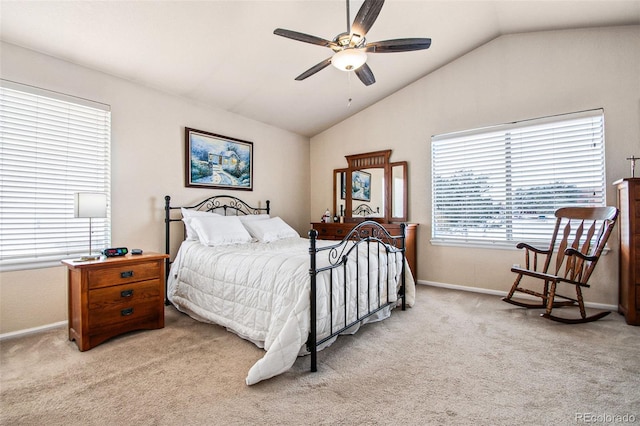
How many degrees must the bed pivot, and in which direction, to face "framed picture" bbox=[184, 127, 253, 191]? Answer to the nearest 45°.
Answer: approximately 180°

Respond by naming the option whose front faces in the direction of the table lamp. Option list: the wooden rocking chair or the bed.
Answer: the wooden rocking chair

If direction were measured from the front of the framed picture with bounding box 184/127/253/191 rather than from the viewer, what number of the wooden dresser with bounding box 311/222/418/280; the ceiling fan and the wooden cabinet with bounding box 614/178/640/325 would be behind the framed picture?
0

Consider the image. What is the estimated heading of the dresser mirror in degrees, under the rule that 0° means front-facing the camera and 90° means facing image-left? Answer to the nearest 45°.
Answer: approximately 45°

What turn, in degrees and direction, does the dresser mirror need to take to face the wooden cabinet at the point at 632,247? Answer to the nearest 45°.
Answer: approximately 90° to its left

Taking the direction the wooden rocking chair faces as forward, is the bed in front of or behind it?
in front

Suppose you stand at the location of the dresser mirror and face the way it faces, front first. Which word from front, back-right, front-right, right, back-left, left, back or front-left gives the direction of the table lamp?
front

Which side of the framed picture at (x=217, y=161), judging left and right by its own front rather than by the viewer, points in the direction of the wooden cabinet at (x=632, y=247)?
front

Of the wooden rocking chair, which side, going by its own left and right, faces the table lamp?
front

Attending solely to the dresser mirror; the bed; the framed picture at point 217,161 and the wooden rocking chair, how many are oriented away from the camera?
0

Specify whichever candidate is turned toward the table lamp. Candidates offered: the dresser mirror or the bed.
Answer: the dresser mirror

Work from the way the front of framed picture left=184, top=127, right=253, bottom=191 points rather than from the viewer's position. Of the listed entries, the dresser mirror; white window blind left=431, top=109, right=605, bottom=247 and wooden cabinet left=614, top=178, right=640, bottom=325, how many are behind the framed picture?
0

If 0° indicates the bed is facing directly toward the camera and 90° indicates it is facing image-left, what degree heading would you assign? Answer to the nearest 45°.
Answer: approximately 315°

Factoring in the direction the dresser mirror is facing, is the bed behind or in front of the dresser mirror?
in front

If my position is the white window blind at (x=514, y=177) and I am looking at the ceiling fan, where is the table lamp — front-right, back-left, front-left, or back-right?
front-right

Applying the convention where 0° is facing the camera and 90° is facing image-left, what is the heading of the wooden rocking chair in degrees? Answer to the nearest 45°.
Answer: approximately 45°
